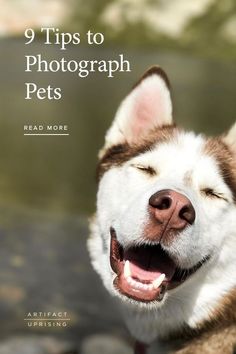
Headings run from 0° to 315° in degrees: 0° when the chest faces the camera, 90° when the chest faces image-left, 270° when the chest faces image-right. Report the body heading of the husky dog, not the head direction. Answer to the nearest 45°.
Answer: approximately 0°
